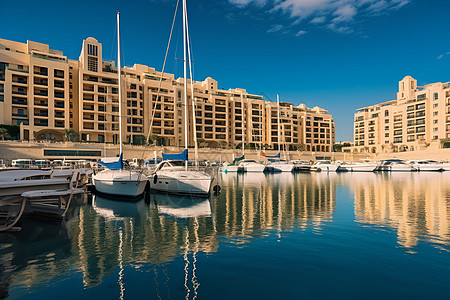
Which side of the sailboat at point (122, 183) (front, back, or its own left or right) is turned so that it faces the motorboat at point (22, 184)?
right

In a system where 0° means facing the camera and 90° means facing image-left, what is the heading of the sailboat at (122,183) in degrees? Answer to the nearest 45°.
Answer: approximately 315°

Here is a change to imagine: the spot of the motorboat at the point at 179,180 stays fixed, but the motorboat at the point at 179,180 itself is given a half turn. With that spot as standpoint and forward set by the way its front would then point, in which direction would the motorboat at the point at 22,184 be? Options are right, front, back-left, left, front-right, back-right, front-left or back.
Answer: left

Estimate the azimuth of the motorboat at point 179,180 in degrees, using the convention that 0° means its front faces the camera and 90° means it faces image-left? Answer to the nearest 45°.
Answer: approximately 315°

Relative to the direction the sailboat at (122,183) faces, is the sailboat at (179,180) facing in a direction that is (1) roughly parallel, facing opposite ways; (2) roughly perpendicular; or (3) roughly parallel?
roughly parallel

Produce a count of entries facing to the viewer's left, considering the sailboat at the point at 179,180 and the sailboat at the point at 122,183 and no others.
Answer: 0
